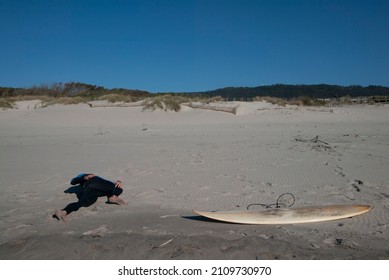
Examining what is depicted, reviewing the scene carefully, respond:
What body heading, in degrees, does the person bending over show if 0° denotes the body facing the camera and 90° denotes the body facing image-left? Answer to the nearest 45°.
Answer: approximately 270°

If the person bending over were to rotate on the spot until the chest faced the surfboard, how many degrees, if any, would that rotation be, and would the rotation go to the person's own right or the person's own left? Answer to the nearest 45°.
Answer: approximately 45° to the person's own right
